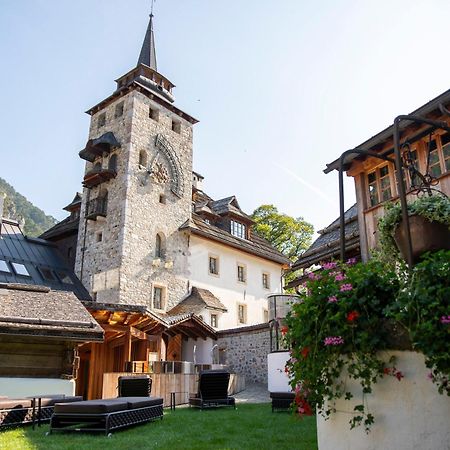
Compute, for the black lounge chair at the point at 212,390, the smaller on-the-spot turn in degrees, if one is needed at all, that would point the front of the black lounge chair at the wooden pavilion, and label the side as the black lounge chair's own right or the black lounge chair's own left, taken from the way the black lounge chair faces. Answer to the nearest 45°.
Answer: approximately 135° to the black lounge chair's own right

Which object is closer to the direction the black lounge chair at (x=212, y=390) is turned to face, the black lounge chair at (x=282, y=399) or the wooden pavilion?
the black lounge chair

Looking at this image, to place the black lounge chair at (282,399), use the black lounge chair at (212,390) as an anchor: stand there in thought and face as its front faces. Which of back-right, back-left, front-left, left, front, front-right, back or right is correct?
front-left

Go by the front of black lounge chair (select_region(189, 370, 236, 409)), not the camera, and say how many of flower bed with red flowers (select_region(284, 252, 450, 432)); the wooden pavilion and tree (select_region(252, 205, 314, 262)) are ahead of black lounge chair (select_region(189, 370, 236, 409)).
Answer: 1

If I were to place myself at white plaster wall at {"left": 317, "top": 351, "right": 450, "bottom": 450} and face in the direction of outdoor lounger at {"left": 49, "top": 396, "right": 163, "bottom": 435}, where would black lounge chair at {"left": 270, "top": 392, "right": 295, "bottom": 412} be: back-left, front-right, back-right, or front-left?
front-right

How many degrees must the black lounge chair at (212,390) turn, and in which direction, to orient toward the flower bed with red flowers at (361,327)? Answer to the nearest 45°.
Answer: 0° — it already faces it

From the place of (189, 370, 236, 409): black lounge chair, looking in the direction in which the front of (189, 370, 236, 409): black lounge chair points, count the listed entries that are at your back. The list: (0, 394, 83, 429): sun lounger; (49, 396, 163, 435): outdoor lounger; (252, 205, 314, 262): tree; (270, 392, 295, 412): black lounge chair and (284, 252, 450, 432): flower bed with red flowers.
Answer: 1

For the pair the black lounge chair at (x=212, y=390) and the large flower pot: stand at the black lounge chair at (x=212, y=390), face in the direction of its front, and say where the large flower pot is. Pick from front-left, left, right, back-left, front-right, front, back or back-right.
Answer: front

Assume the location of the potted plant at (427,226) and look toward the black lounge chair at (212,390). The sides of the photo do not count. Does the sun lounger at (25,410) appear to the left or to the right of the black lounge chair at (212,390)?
left

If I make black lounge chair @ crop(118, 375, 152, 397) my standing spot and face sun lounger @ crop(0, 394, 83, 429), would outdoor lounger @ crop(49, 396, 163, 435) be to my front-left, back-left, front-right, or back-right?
front-left

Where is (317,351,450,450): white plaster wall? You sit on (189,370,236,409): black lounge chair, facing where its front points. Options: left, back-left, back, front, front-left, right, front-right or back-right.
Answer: front

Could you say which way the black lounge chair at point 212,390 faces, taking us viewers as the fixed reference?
facing the viewer

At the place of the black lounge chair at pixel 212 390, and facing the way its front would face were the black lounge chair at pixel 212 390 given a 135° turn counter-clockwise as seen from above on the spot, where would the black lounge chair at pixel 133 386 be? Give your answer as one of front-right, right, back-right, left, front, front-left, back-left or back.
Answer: back

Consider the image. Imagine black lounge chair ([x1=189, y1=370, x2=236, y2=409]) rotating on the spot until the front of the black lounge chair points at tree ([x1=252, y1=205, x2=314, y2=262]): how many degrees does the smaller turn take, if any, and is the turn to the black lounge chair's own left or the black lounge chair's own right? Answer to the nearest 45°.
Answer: approximately 180°
